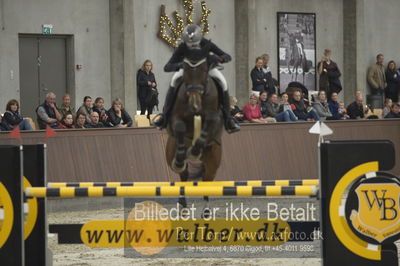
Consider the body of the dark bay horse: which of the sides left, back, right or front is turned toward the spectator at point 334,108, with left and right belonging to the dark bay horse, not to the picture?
back

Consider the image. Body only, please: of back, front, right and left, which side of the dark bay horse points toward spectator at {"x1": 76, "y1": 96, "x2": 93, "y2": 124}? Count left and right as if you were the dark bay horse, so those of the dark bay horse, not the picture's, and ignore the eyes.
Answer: back

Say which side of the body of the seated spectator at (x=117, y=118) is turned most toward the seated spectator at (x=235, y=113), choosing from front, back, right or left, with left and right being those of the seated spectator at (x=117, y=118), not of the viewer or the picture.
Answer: left

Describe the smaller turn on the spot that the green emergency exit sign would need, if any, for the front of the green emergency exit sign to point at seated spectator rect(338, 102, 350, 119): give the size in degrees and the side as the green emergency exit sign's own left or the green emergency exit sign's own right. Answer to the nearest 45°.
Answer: approximately 45° to the green emergency exit sign's own left

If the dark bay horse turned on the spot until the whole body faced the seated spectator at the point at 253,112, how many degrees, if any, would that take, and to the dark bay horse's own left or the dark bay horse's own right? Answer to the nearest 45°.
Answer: approximately 180°

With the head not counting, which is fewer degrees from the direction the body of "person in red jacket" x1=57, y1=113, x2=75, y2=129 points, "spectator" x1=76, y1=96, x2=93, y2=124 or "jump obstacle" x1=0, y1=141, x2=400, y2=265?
the jump obstacle

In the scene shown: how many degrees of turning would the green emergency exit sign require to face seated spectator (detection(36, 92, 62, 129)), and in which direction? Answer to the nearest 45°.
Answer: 0° — it already faces them

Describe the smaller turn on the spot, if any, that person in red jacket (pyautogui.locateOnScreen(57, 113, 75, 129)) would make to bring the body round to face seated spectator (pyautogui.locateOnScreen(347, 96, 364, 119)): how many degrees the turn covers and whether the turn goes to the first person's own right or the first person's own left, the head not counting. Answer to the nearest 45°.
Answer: approximately 90° to the first person's own left
